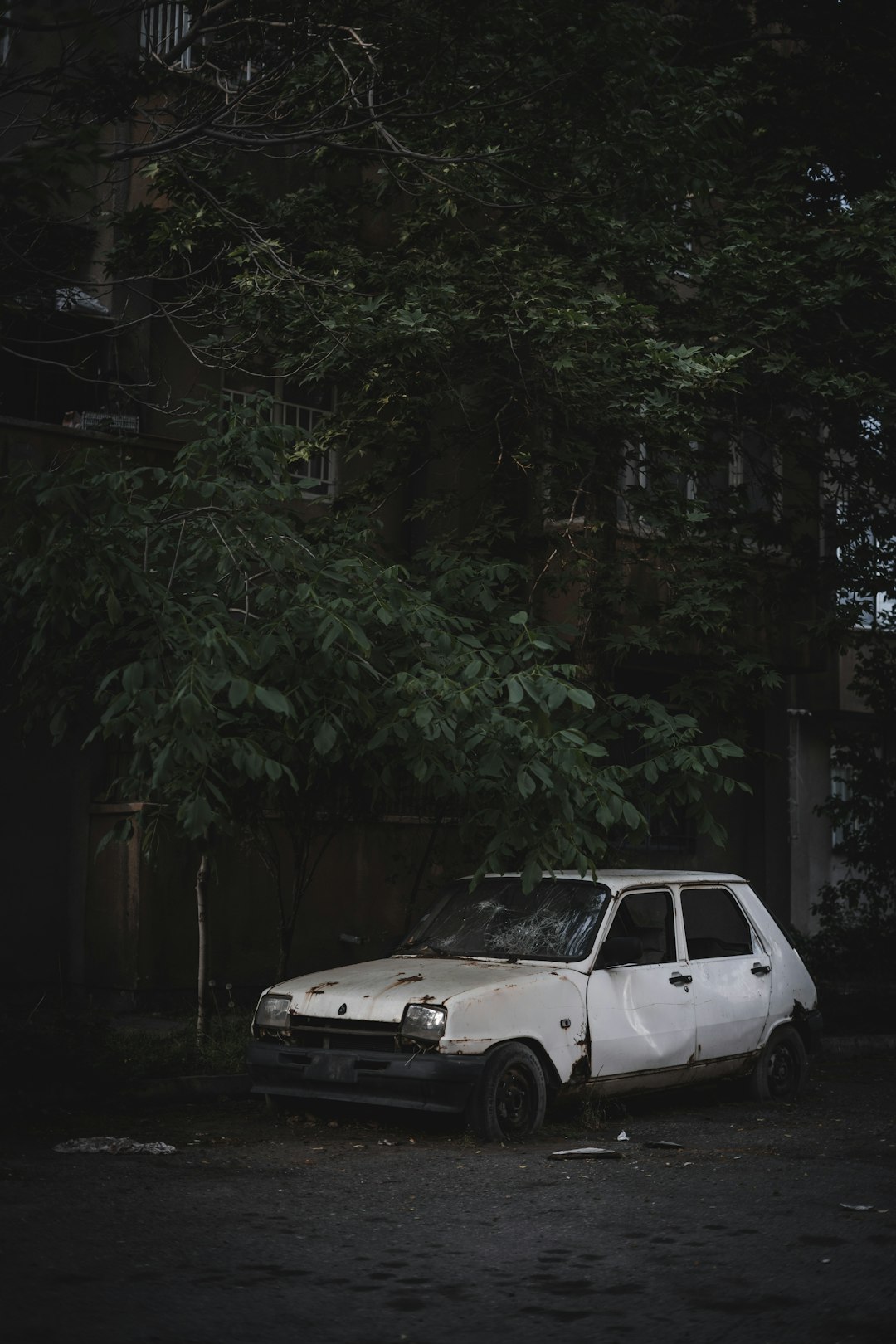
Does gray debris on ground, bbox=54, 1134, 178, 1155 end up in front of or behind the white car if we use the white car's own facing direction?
in front

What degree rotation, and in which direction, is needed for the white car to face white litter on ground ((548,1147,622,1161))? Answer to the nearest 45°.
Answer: approximately 45° to its left

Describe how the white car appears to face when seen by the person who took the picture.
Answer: facing the viewer and to the left of the viewer
